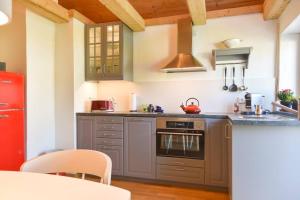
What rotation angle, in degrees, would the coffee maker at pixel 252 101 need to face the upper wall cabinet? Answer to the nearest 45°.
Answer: approximately 45° to its right

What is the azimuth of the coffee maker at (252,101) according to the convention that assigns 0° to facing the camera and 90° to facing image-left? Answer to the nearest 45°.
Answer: approximately 45°

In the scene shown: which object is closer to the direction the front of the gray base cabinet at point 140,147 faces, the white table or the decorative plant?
the white table

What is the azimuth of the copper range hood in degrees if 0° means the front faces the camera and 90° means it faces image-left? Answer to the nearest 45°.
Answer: approximately 0°
